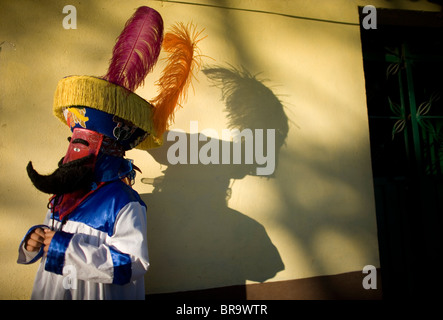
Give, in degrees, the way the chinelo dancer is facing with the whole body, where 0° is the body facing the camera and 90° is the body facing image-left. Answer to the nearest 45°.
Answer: approximately 45°
